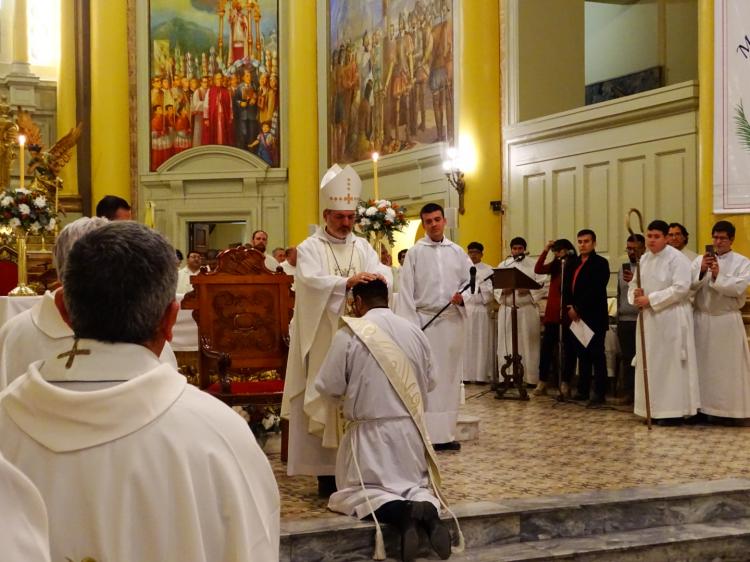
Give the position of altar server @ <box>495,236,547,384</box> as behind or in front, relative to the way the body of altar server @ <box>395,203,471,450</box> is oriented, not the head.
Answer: behind

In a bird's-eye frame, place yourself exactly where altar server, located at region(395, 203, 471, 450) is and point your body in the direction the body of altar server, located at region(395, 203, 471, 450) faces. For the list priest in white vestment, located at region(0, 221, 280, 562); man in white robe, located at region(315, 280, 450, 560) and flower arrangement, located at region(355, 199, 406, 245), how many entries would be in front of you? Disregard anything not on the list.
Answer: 2

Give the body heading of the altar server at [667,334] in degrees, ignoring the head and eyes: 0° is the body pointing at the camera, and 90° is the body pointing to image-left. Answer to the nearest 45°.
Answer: approximately 45°

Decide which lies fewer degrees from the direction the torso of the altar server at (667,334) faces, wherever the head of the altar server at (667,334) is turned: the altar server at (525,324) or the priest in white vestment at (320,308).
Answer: the priest in white vestment

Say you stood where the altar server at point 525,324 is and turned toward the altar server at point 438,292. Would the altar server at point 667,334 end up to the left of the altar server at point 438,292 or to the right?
left

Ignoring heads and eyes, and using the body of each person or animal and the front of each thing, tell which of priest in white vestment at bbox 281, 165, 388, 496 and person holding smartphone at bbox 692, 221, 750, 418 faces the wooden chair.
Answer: the person holding smartphone

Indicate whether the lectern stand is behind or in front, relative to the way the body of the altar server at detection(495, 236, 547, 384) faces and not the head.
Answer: in front

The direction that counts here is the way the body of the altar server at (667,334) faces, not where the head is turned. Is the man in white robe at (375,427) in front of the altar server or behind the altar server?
in front

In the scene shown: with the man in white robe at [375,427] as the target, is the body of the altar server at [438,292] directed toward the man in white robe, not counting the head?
yes

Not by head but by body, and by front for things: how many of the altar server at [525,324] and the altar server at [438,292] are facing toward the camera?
2

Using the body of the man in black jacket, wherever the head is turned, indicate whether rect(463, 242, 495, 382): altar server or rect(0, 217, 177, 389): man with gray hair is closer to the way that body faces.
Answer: the man with gray hair
